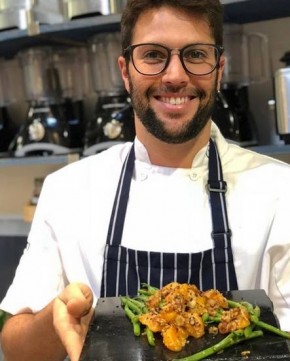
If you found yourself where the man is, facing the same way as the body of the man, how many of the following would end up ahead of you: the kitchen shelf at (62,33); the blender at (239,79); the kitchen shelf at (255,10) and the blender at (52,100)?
0

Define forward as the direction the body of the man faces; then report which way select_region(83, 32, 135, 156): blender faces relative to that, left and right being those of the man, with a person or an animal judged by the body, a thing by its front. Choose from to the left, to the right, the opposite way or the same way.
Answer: the same way

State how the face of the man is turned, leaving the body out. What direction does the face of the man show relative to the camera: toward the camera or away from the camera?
toward the camera

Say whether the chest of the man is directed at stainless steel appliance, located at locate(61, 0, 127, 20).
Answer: no

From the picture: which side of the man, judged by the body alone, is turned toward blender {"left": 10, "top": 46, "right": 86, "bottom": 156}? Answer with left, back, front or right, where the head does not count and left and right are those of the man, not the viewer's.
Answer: back

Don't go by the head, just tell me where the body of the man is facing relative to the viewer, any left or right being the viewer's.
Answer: facing the viewer

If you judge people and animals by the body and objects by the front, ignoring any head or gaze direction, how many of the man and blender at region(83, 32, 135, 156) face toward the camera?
2

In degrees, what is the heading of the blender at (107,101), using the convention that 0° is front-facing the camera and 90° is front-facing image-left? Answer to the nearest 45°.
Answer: approximately 0°

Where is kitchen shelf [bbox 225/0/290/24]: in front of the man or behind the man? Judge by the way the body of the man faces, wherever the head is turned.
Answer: behind

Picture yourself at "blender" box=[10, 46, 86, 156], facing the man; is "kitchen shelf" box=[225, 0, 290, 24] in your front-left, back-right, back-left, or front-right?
front-left

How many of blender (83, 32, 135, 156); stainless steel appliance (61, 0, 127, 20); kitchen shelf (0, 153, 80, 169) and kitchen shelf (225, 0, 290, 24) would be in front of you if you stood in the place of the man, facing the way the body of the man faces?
0

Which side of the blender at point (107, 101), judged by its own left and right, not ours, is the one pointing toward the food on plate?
front
